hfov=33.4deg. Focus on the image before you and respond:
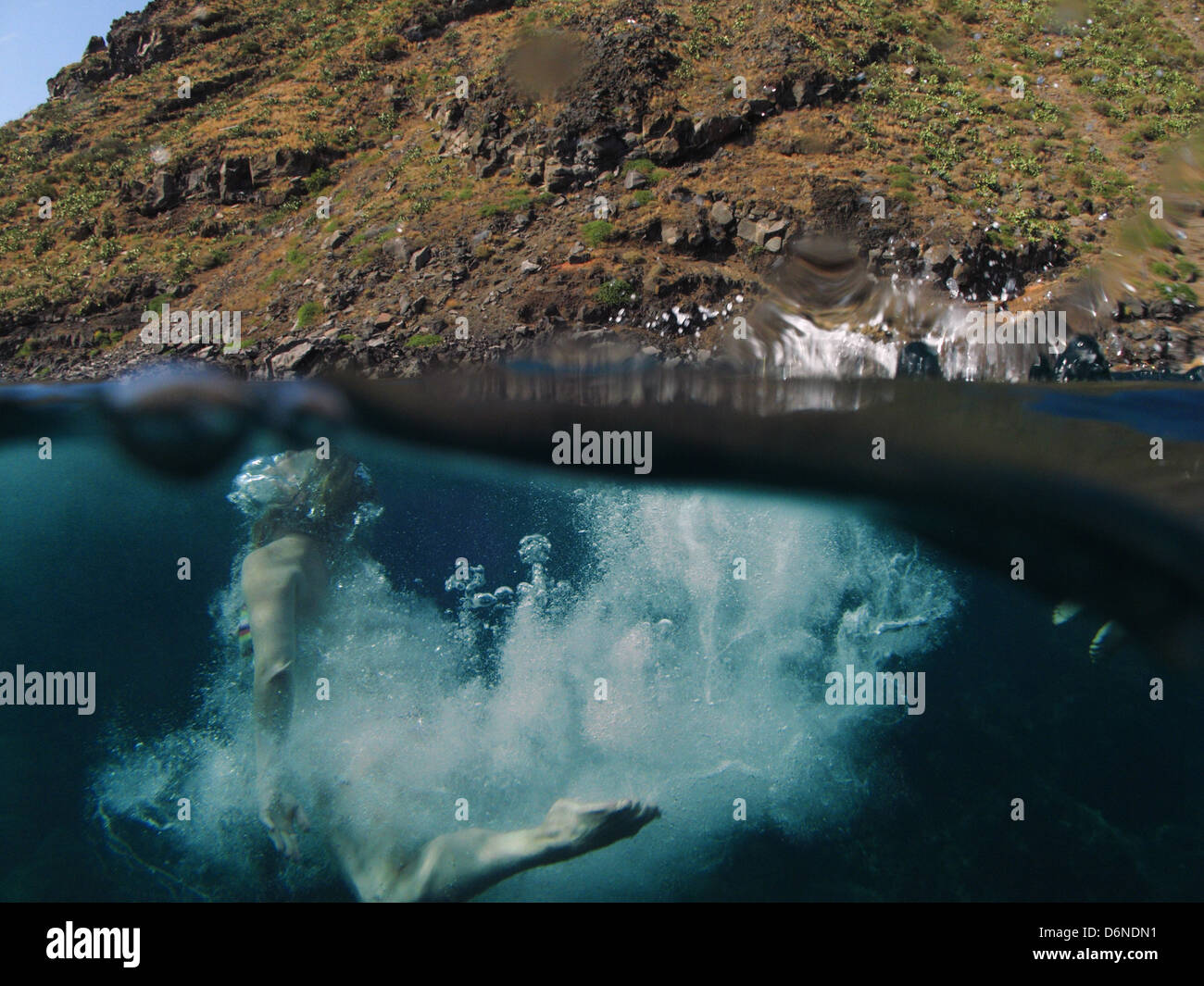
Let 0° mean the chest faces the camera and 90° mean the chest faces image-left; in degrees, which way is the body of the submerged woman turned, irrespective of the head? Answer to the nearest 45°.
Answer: approximately 90°

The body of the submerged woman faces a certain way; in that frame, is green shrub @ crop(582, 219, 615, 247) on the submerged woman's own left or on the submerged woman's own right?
on the submerged woman's own right

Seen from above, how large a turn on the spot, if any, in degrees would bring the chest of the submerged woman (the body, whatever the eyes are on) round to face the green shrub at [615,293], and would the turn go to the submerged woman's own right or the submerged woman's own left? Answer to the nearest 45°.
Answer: approximately 135° to the submerged woman's own right

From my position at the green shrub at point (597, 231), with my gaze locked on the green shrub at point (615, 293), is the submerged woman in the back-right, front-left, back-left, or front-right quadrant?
front-right

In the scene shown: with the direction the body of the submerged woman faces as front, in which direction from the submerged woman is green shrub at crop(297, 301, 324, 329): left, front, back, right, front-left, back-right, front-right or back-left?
right

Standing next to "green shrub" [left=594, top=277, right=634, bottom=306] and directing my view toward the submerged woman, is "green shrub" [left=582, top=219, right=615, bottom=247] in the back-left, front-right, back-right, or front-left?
back-right
